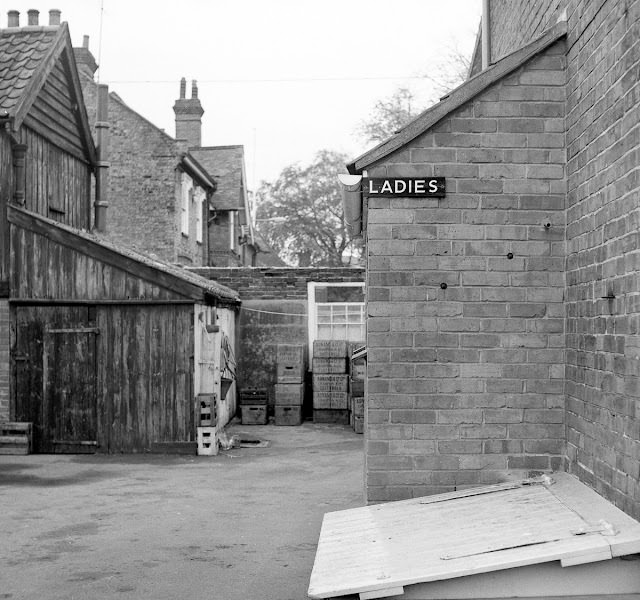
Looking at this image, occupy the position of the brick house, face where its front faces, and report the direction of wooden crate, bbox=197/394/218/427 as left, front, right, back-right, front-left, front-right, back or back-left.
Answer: right

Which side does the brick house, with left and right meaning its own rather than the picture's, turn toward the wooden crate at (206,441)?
right

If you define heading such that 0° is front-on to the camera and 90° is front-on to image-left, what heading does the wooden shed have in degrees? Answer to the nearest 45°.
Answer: approximately 0°

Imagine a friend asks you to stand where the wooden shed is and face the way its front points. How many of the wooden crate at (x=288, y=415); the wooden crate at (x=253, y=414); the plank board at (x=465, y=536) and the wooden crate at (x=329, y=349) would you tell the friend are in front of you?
1

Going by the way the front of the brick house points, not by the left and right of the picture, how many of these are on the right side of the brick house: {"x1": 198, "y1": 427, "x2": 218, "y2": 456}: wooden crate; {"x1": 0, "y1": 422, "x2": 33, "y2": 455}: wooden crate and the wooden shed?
3

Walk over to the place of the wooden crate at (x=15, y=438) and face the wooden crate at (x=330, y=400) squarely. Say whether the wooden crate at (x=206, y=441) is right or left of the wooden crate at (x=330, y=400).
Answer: right

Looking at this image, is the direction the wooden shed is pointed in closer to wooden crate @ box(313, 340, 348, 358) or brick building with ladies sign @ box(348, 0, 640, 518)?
the brick building with ladies sign

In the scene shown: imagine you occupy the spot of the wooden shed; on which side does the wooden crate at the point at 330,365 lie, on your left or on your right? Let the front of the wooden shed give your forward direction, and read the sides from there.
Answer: on your left

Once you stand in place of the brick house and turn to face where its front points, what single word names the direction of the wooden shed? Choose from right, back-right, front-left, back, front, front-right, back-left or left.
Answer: right

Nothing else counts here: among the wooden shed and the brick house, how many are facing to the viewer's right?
1

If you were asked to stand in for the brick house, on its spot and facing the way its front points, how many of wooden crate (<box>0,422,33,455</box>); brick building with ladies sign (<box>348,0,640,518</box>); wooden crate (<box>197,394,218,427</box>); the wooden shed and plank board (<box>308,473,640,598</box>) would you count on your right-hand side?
5

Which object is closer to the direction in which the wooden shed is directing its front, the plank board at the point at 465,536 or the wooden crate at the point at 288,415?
the plank board

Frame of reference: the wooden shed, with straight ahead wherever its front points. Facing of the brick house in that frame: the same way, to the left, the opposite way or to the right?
to the left
